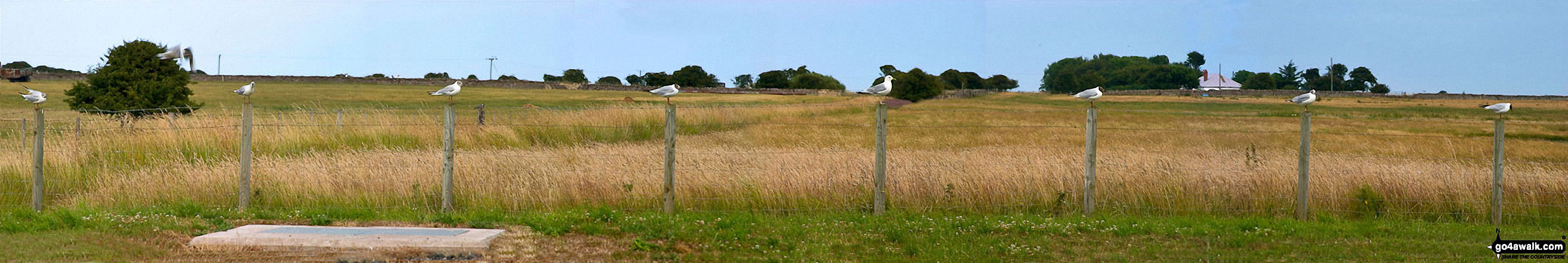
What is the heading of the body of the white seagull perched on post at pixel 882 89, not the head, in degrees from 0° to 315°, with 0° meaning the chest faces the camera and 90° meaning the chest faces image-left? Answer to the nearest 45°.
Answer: approximately 270°

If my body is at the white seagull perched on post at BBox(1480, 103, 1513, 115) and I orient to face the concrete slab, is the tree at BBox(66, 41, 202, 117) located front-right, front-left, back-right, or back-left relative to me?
front-right

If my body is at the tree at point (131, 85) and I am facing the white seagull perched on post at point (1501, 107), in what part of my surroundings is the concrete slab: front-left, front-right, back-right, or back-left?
front-right

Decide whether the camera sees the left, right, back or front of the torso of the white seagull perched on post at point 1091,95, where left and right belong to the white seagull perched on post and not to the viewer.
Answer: right
